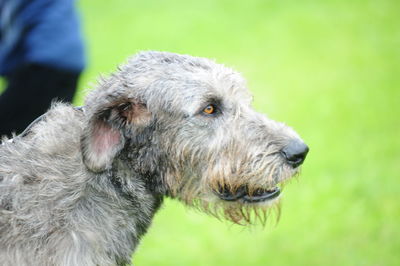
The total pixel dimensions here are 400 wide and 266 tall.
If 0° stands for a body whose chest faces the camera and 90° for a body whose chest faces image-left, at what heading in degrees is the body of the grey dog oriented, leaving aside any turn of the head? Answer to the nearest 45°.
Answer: approximately 270°

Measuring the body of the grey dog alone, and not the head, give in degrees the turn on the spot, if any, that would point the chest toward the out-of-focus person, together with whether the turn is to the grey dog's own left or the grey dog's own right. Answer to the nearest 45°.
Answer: approximately 135° to the grey dog's own left
